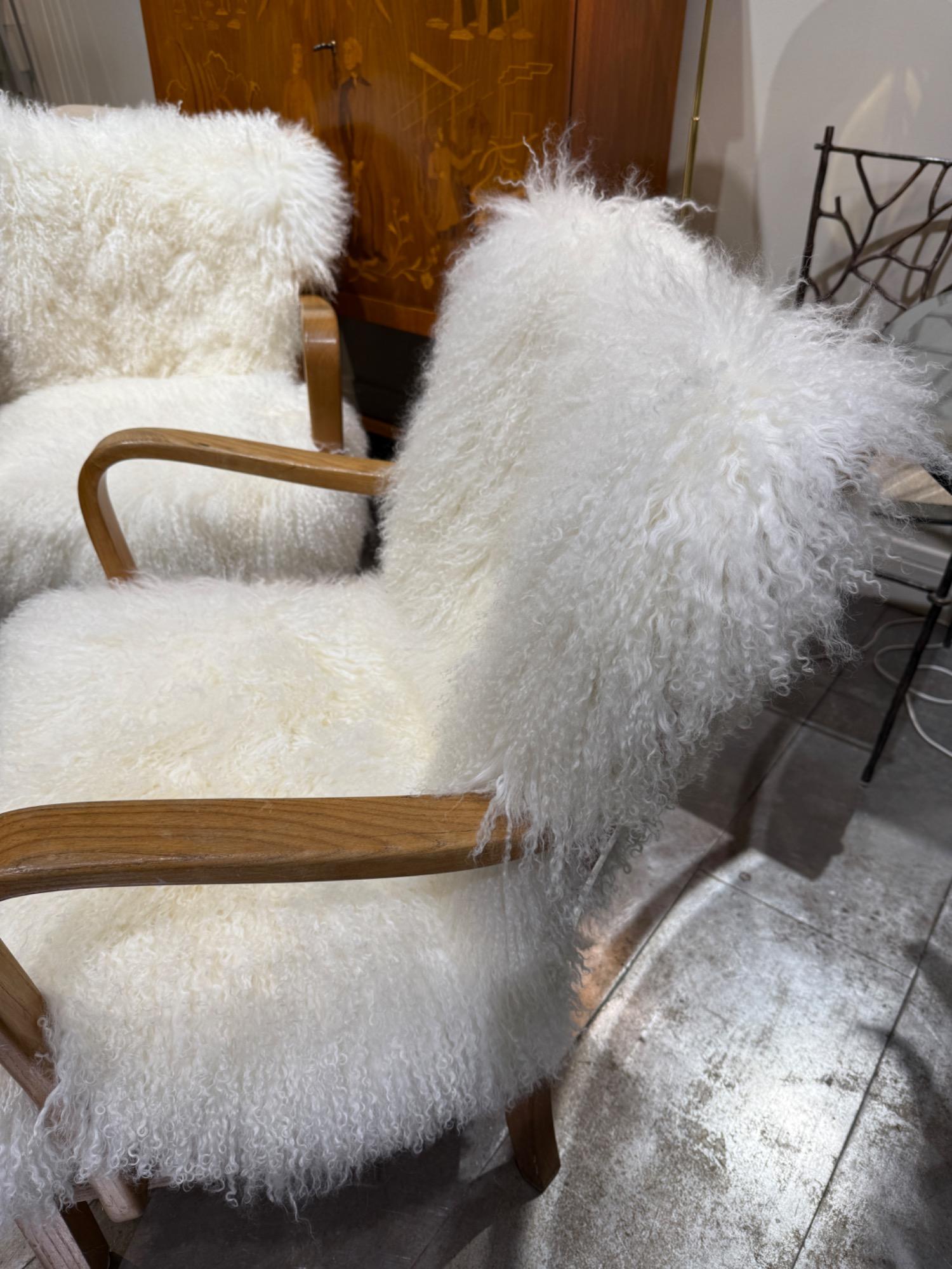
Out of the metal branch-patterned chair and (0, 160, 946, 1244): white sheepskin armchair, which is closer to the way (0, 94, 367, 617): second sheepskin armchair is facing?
the white sheepskin armchair

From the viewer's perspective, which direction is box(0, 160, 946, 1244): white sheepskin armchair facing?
to the viewer's left

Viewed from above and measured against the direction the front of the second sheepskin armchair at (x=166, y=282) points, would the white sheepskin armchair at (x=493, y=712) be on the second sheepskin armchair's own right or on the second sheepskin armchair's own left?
on the second sheepskin armchair's own left

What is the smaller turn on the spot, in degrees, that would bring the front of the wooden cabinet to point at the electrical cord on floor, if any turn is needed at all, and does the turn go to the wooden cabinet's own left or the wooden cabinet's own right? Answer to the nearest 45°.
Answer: approximately 90° to the wooden cabinet's own left

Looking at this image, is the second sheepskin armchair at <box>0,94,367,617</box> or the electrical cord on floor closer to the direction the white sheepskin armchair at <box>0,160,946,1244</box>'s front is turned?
the second sheepskin armchair

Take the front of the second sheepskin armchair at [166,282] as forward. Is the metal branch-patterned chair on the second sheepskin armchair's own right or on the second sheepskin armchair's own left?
on the second sheepskin armchair's own left

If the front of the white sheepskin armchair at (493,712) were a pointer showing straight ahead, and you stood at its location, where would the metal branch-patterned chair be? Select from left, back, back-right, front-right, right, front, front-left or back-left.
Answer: back-right
